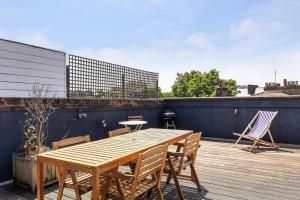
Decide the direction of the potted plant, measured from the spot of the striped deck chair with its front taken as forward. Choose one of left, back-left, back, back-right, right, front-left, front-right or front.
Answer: front

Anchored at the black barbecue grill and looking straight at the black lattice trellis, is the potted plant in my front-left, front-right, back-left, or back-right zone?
front-left

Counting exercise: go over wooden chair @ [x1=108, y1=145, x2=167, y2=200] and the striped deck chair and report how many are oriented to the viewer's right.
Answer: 0

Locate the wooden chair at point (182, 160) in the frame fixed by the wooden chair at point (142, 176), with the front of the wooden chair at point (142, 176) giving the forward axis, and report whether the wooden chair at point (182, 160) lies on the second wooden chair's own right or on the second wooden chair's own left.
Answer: on the second wooden chair's own right

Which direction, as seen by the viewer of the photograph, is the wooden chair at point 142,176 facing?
facing away from the viewer and to the left of the viewer

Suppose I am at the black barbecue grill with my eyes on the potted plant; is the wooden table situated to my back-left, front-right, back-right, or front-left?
front-left

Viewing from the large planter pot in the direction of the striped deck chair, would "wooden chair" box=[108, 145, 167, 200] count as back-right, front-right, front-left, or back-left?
front-right

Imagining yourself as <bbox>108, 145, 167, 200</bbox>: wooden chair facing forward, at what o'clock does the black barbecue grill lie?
The black barbecue grill is roughly at 2 o'clock from the wooden chair.

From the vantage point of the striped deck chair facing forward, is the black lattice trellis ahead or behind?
ahead

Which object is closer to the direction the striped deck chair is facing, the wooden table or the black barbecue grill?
the wooden table

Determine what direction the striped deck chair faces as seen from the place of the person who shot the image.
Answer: facing the viewer and to the left of the viewer

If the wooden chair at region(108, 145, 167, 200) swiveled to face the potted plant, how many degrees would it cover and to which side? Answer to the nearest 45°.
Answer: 0° — it already faces it

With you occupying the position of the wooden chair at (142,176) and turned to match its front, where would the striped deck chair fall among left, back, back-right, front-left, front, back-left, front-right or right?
right
